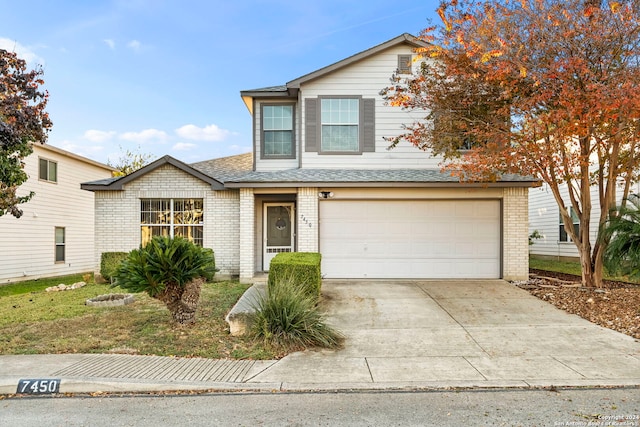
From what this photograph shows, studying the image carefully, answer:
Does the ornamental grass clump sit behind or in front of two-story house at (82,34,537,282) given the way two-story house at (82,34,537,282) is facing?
in front

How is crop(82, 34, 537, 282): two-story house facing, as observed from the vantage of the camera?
facing the viewer

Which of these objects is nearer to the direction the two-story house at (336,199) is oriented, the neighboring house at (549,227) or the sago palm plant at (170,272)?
the sago palm plant

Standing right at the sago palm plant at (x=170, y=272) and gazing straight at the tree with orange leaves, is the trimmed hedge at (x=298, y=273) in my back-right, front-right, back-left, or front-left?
front-left

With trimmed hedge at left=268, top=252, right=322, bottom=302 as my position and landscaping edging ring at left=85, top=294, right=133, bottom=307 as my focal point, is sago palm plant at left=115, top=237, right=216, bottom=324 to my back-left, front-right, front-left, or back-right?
front-left

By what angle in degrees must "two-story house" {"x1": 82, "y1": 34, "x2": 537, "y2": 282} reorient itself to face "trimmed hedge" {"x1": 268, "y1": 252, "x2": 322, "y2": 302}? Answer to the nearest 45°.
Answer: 0° — it already faces it

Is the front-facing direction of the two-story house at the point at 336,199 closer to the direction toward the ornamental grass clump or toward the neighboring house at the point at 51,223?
the ornamental grass clump

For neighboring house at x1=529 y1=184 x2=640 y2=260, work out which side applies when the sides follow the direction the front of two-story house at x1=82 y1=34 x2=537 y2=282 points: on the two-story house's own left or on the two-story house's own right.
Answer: on the two-story house's own left

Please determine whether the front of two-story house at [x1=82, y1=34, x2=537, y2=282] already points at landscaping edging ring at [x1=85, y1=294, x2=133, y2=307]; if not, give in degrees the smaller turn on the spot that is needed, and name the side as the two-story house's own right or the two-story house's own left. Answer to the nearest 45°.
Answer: approximately 45° to the two-story house's own right

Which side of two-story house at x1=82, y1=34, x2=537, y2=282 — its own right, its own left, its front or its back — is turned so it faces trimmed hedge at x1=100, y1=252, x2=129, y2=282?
right

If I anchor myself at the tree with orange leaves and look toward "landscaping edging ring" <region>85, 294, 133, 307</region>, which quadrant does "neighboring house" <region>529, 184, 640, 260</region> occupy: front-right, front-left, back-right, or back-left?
back-right
